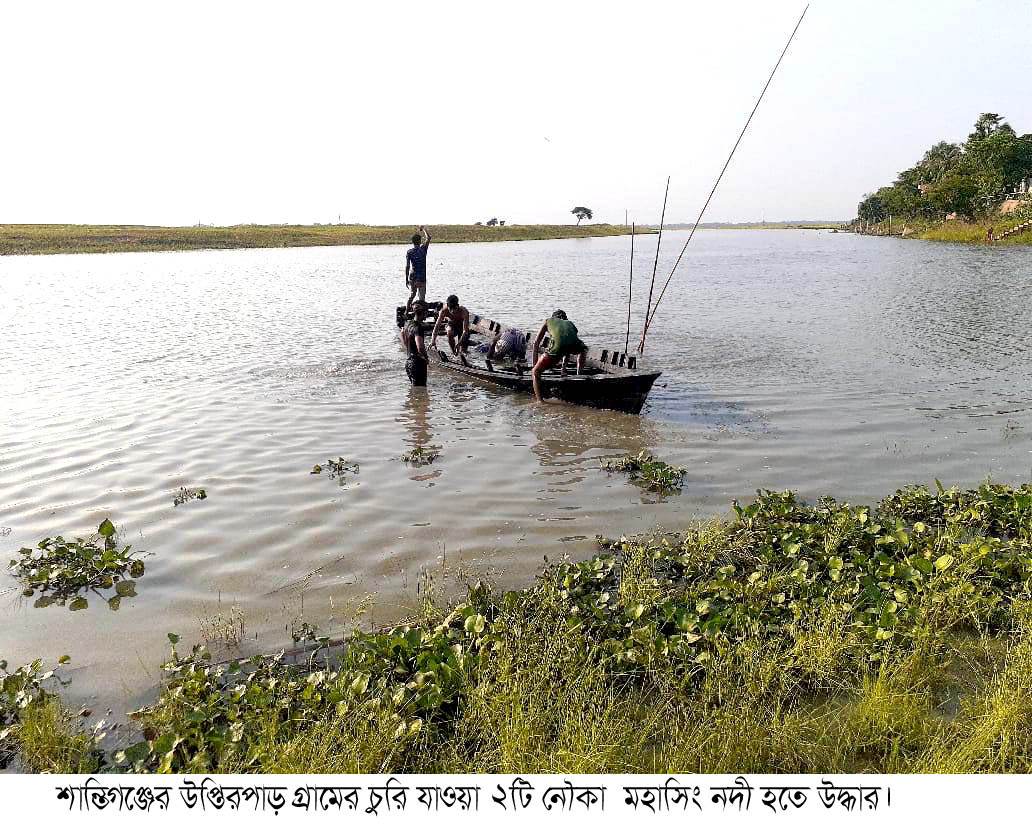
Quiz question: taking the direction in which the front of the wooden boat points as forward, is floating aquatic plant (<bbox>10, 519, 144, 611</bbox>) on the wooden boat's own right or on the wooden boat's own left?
on the wooden boat's own right

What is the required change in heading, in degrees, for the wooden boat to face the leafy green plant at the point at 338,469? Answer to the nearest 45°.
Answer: approximately 90° to its right

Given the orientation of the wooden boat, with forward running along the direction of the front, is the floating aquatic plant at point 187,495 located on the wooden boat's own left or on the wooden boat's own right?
on the wooden boat's own right

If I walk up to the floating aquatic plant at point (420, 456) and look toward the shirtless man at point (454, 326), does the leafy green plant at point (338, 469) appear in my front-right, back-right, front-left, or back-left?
back-left

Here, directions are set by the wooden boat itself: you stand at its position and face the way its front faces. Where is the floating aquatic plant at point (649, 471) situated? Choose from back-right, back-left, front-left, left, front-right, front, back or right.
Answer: front-right

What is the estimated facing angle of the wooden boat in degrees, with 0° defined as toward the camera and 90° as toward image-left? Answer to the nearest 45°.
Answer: approximately 315°

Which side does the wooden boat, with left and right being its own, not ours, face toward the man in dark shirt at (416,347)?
back

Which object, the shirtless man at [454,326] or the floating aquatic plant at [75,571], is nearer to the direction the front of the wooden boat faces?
the floating aquatic plant
